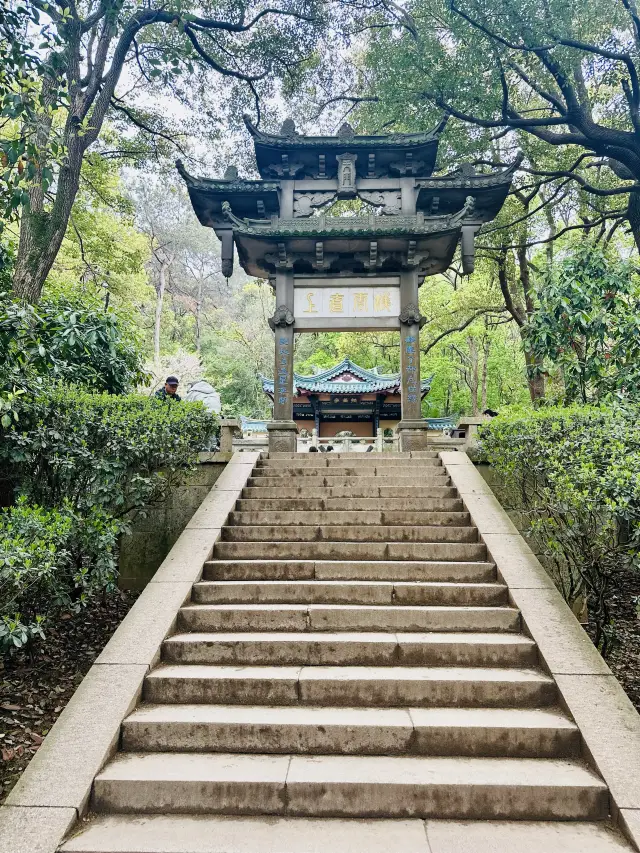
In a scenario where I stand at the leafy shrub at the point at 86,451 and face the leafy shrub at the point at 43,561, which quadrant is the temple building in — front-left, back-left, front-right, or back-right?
back-left

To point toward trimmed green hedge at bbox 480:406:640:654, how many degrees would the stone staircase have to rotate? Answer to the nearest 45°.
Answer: approximately 135° to its left

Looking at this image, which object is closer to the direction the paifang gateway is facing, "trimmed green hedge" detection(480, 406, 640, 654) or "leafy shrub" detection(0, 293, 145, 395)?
the trimmed green hedge

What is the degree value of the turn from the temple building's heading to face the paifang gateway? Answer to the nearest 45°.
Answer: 0° — it already faces it

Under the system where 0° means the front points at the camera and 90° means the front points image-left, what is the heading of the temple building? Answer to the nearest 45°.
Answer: approximately 0°

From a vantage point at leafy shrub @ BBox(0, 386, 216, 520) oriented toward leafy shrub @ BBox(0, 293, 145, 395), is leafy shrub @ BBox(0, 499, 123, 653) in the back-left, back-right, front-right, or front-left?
back-left

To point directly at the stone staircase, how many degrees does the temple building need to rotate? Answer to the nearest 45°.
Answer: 0° — it already faces it
